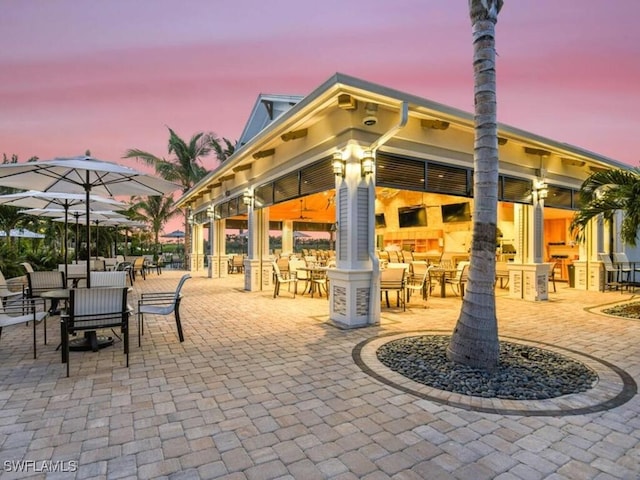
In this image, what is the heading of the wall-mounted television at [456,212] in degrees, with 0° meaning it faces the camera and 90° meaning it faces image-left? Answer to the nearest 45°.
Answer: approximately 45°

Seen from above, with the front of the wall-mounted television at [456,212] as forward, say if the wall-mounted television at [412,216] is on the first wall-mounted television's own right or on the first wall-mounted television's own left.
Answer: on the first wall-mounted television's own right

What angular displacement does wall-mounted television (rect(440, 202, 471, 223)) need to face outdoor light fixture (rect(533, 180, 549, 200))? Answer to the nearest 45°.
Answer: approximately 90° to its left

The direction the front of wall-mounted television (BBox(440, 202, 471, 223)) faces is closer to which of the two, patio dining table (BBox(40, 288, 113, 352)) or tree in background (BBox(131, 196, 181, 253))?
the patio dining table

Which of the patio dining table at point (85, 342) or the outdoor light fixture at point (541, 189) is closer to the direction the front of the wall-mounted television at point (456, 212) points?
the patio dining table

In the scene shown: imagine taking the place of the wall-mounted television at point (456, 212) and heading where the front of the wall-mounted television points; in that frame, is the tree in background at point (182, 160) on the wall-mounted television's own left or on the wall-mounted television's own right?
on the wall-mounted television's own right

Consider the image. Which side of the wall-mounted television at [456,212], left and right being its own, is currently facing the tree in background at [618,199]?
left

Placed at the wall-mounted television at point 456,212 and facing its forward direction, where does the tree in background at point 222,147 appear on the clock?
The tree in background is roughly at 2 o'clock from the wall-mounted television.
